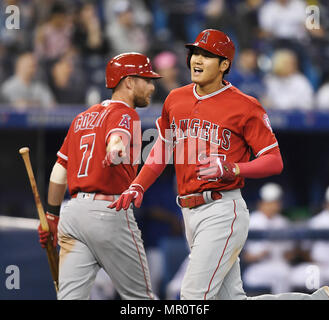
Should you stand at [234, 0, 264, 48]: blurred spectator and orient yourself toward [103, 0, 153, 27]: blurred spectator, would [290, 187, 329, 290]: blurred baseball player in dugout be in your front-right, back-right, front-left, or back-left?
back-left

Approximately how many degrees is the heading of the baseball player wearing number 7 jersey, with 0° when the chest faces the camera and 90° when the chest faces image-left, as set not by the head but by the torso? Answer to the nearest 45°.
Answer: approximately 225°

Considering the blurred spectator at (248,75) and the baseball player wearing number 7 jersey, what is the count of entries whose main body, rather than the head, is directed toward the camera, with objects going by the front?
1

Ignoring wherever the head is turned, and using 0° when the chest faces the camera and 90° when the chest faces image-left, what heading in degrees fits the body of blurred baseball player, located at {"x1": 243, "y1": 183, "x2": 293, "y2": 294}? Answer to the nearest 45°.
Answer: approximately 0°

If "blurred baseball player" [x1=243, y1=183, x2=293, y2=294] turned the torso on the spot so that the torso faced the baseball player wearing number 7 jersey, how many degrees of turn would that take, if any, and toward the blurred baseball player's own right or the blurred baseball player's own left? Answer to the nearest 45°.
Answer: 0° — they already face them

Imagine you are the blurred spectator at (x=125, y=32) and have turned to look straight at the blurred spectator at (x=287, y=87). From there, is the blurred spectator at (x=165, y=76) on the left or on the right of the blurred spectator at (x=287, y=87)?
right

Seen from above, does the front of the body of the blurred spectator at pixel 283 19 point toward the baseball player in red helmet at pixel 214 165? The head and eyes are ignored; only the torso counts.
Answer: yes

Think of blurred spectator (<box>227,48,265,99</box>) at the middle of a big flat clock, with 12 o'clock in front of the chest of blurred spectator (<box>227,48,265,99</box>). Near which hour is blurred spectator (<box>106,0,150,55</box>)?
blurred spectator (<box>106,0,150,55</box>) is roughly at 4 o'clock from blurred spectator (<box>227,48,265,99</box>).

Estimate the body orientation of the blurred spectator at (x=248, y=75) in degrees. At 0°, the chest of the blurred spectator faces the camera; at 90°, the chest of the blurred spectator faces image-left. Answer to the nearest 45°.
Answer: approximately 0°
